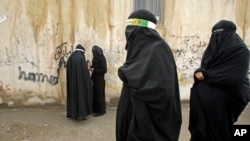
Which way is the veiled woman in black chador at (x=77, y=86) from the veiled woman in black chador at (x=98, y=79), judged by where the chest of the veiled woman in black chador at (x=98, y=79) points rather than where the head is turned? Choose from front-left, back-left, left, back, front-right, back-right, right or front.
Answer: front-left

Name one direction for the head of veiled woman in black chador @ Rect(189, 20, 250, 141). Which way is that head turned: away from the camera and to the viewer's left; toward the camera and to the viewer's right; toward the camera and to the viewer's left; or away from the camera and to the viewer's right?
toward the camera and to the viewer's left

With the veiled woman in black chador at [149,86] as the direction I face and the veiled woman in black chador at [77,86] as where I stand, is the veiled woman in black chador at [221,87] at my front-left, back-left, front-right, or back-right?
front-left

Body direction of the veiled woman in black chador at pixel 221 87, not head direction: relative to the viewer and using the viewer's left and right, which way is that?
facing the viewer and to the left of the viewer

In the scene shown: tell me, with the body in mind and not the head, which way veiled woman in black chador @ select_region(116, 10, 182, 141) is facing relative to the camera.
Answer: to the viewer's left

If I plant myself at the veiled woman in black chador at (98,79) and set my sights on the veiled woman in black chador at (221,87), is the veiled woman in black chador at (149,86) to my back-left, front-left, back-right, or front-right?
front-right

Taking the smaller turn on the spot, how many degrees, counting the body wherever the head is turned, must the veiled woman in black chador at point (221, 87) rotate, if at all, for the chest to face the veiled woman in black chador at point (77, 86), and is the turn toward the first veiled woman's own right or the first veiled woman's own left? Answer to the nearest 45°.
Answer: approximately 90° to the first veiled woman's own right
